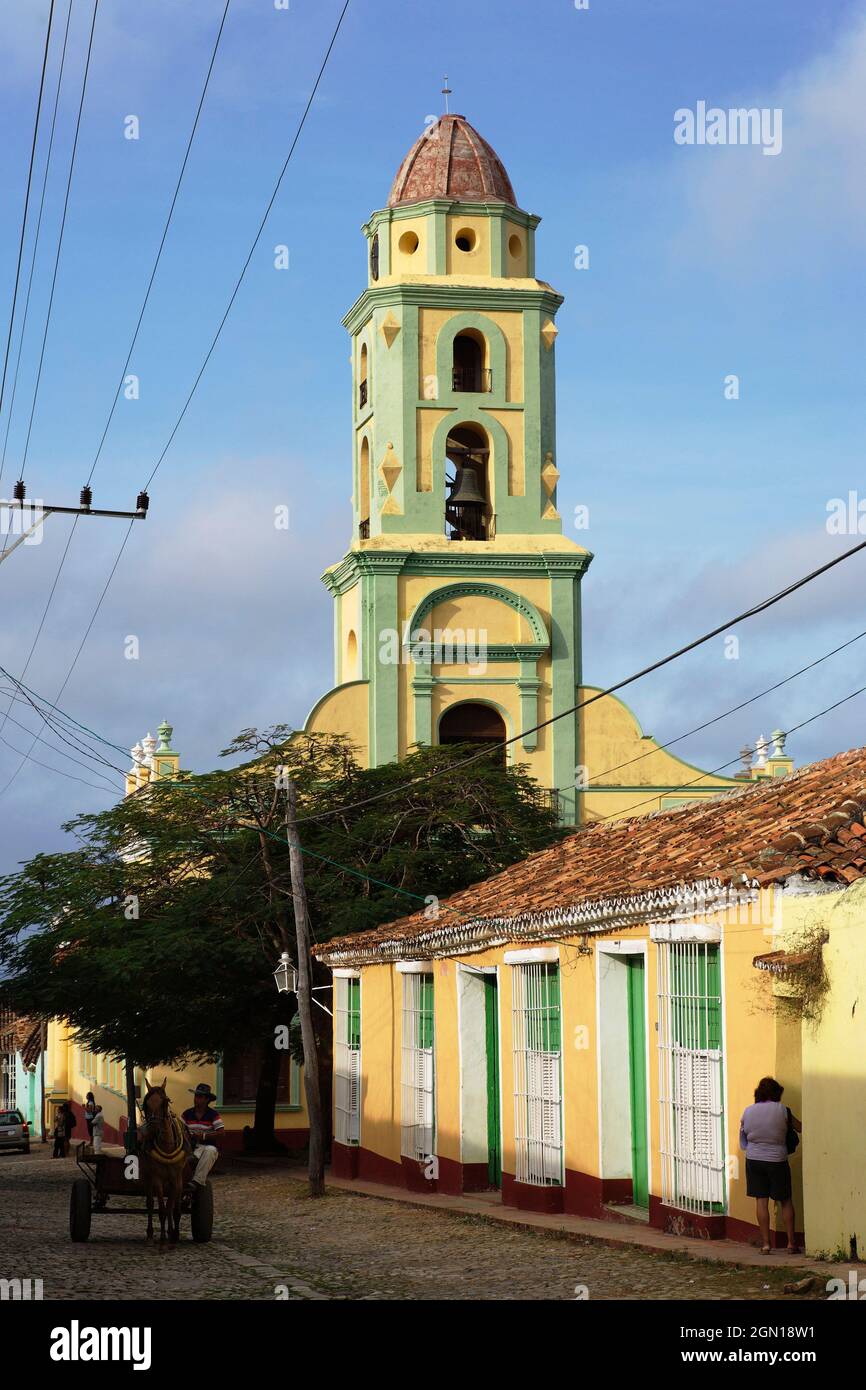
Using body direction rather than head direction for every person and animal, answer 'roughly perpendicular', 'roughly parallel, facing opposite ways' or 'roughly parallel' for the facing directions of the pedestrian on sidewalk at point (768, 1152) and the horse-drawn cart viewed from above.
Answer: roughly parallel, facing opposite ways

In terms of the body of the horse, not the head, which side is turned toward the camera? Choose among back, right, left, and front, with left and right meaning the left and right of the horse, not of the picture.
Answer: front

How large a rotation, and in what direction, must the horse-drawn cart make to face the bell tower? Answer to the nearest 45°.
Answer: approximately 180°

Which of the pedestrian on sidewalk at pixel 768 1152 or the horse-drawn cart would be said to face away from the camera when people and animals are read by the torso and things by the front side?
the pedestrian on sidewalk

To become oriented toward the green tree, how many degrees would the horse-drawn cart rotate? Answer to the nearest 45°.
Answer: approximately 180°

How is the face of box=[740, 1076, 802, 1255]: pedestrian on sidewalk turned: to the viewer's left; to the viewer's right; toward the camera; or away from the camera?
away from the camera

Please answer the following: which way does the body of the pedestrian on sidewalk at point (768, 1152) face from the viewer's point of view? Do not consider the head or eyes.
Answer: away from the camera

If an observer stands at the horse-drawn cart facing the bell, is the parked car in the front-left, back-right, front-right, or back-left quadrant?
front-left

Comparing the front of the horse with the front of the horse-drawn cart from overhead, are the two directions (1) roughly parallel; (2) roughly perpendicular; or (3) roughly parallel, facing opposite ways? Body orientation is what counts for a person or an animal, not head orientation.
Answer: roughly parallel

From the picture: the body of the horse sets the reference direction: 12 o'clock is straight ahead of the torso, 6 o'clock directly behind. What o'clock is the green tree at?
The green tree is roughly at 6 o'clock from the horse.

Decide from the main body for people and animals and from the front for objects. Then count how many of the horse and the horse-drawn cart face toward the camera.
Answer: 2

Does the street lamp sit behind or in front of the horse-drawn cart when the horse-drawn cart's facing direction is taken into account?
behind

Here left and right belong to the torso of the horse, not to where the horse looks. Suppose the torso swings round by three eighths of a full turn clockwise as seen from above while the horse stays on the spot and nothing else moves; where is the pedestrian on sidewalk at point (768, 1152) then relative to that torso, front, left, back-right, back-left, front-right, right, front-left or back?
back
